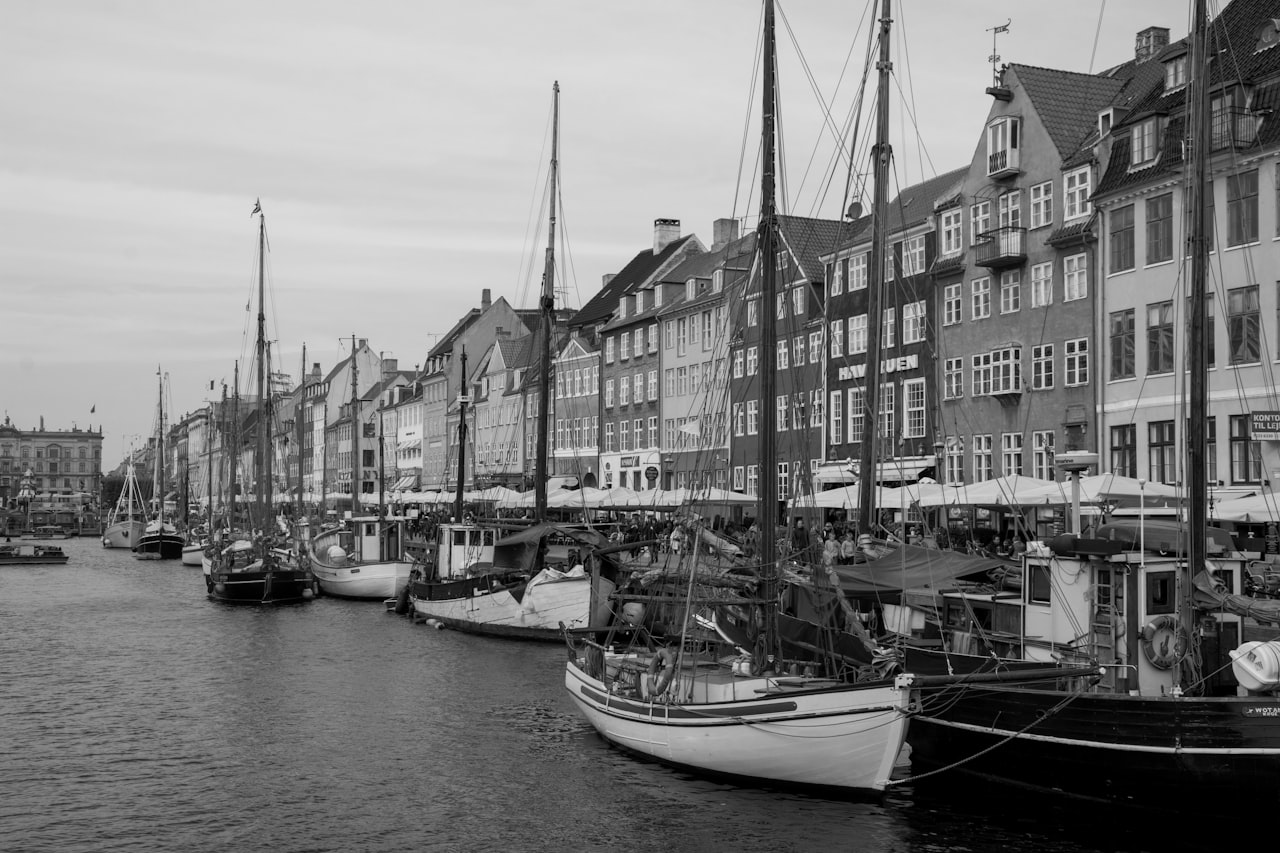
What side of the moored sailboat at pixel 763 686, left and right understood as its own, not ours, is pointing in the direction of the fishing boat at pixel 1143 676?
front

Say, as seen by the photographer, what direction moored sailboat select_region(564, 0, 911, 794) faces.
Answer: facing the viewer and to the right of the viewer
